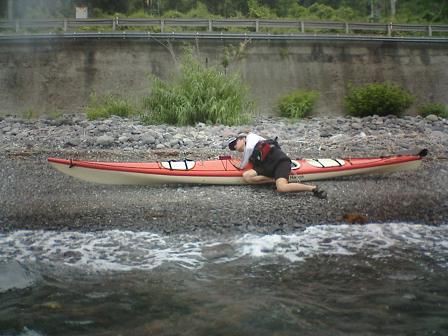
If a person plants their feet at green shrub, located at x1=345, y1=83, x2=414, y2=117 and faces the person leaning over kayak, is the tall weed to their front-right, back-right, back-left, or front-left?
front-right

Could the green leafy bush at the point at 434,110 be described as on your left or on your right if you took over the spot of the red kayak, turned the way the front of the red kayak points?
on your right

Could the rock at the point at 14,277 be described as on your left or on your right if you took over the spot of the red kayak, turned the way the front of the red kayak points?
on your left

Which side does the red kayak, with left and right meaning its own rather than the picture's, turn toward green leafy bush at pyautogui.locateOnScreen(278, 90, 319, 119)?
right

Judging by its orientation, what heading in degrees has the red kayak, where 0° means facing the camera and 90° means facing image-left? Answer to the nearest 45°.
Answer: approximately 90°

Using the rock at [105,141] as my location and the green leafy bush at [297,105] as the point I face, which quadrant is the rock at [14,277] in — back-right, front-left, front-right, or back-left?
back-right

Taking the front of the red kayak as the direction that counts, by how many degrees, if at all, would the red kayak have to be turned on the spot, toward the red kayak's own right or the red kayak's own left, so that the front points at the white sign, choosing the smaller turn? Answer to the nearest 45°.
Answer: approximately 90° to the red kayak's own right

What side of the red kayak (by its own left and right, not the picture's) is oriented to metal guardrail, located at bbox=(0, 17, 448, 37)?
right
